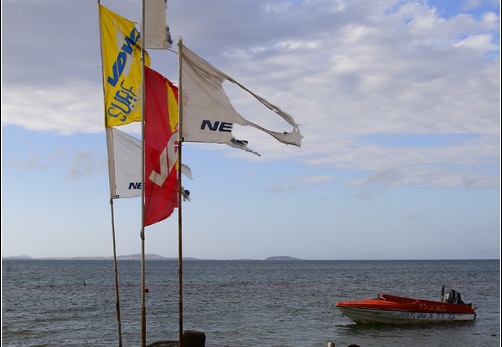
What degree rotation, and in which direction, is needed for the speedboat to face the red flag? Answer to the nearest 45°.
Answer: approximately 90° to its left

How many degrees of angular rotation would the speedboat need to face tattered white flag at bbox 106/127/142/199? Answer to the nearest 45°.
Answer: approximately 90° to its left

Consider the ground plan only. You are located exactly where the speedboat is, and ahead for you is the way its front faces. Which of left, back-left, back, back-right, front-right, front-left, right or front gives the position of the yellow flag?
left

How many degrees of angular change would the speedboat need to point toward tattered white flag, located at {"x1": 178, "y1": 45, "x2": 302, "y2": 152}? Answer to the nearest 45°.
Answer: approximately 90° to its left

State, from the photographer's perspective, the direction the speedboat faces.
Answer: facing to the left of the viewer

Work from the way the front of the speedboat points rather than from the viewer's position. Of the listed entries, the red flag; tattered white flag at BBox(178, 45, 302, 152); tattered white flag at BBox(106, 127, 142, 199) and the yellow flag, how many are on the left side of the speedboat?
4

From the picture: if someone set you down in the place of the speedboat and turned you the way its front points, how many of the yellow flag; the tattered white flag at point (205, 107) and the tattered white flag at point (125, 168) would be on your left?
3

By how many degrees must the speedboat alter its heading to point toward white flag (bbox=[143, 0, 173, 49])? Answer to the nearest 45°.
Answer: approximately 90° to its left
